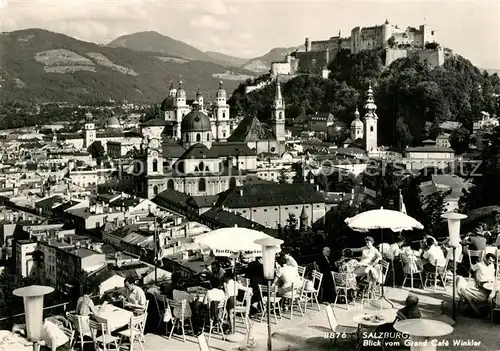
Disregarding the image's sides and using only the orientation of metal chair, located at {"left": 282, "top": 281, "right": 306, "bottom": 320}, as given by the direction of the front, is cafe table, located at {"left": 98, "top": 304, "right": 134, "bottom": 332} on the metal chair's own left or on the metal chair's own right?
on the metal chair's own left

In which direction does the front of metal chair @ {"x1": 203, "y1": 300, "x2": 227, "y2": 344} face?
away from the camera

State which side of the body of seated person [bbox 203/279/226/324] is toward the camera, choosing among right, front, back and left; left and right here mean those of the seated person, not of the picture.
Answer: back

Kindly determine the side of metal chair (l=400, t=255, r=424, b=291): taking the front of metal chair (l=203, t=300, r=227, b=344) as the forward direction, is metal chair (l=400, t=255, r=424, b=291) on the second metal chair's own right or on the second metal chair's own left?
on the second metal chair's own right

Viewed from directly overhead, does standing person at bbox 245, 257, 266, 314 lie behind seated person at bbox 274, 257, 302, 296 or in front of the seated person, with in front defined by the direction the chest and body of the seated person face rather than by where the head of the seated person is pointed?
in front
